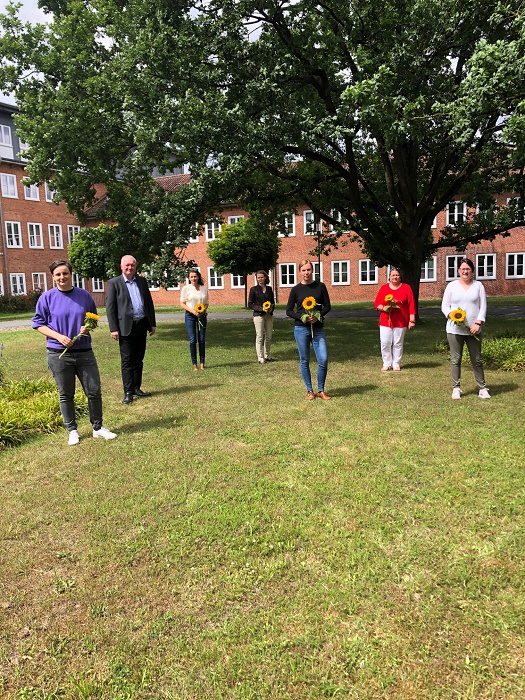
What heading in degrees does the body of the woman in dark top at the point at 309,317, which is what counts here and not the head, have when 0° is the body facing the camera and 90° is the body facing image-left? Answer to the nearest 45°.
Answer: approximately 0°

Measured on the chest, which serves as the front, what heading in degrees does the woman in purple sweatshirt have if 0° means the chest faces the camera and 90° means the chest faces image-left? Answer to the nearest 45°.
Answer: approximately 0°

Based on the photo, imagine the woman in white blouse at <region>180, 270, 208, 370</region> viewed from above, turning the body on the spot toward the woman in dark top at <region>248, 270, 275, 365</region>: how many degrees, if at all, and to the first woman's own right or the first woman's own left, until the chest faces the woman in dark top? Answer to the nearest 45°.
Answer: approximately 90° to the first woman's own left
